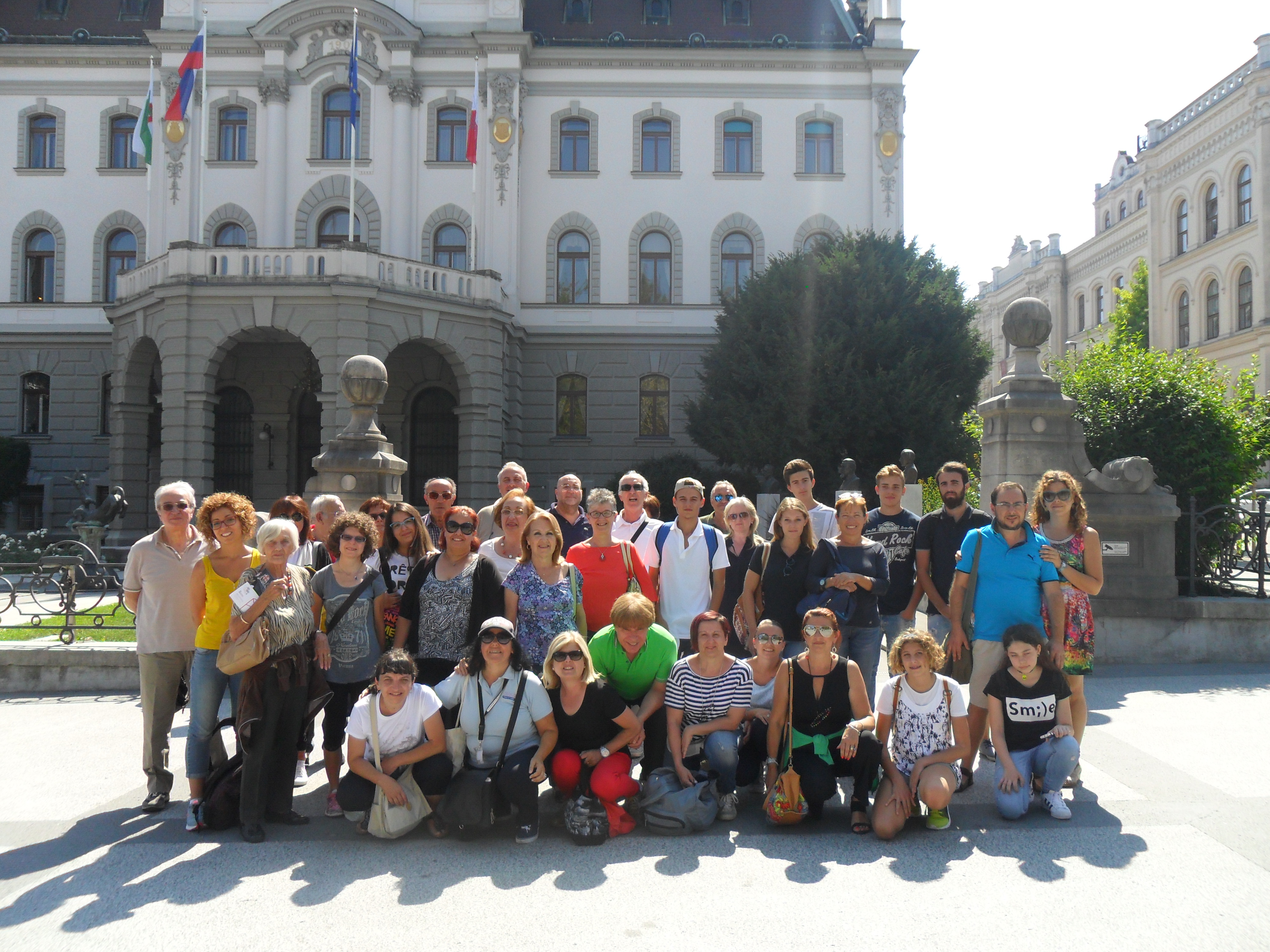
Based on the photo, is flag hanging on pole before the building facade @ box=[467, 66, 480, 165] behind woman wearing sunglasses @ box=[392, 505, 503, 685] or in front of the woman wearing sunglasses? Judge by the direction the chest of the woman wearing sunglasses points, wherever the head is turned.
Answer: behind

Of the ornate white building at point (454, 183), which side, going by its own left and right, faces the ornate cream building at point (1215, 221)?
left

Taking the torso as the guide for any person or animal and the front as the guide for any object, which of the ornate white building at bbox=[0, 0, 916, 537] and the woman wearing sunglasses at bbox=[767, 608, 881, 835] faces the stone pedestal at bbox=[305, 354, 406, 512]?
the ornate white building

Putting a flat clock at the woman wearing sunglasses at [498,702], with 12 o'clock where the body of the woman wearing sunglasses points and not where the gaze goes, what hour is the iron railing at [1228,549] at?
The iron railing is roughly at 8 o'clock from the woman wearing sunglasses.

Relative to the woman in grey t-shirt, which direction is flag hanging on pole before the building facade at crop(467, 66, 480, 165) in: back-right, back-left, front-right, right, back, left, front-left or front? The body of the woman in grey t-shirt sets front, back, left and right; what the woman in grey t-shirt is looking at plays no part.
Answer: back
